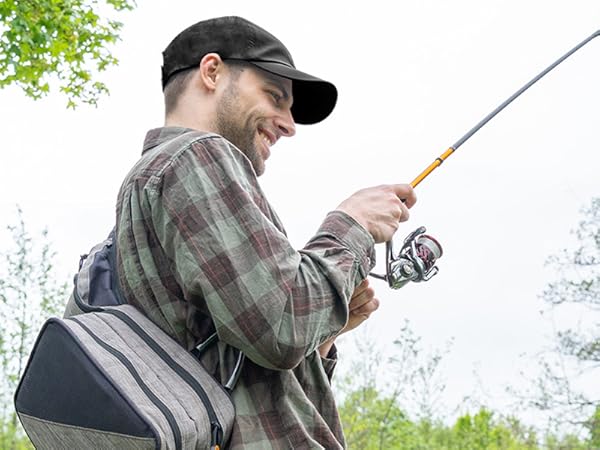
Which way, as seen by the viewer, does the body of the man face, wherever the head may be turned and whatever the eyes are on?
to the viewer's right
